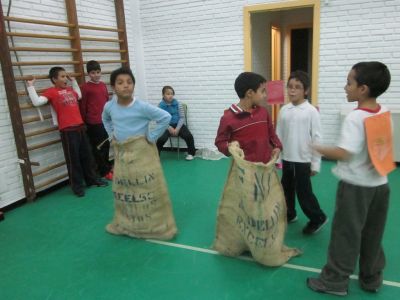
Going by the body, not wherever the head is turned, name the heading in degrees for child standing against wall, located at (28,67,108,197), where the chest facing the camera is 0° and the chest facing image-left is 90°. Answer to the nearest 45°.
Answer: approximately 315°

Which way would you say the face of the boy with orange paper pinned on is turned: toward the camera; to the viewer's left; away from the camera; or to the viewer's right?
to the viewer's left

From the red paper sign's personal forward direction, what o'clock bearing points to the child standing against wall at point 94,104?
The child standing against wall is roughly at 3 o'clock from the red paper sign.

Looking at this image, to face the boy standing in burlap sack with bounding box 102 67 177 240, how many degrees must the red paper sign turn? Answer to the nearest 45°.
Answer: approximately 45° to its right

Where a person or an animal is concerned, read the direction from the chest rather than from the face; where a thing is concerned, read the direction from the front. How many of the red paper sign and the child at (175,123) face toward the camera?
2

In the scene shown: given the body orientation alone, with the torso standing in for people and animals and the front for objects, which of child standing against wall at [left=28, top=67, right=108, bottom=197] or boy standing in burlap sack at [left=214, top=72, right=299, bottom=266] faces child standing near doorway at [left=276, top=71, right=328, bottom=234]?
child standing against wall at [left=28, top=67, right=108, bottom=197]

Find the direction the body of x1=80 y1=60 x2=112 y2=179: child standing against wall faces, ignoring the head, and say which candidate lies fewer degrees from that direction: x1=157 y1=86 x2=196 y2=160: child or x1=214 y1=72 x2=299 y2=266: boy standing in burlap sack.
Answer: the boy standing in burlap sack
